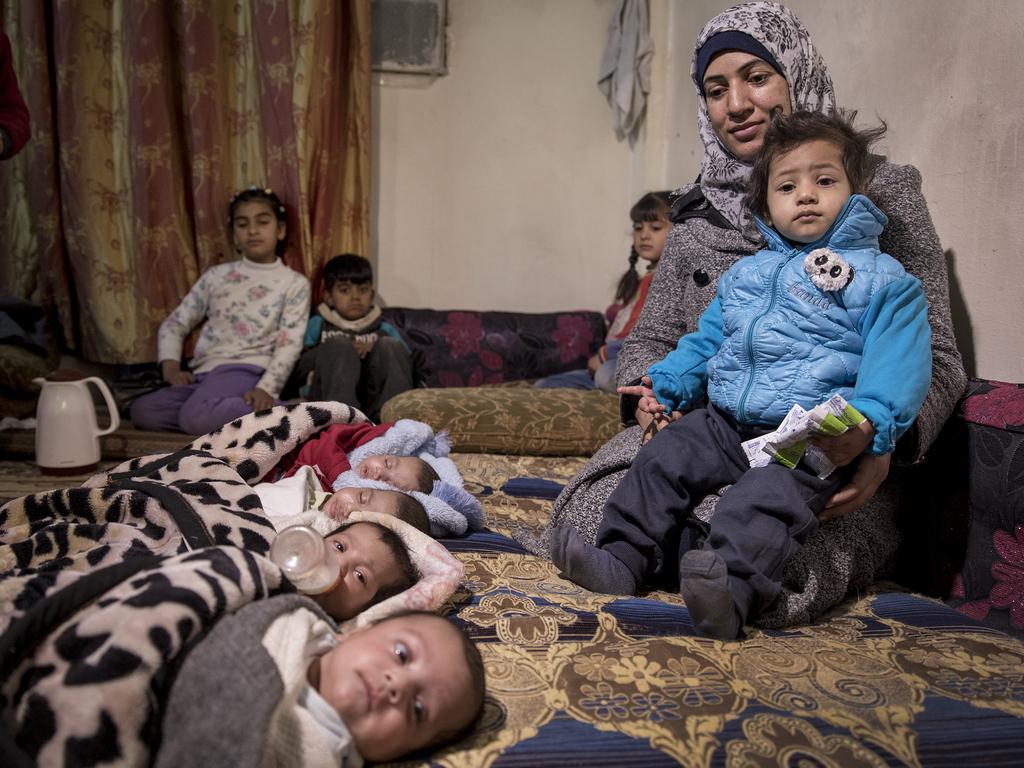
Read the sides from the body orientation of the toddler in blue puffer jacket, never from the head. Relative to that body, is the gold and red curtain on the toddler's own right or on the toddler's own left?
on the toddler's own right

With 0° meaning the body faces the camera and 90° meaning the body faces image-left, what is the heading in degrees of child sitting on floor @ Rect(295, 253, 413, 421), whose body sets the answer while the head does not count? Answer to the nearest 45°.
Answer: approximately 0°

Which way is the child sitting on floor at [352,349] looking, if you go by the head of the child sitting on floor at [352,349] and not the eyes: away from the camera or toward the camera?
toward the camera

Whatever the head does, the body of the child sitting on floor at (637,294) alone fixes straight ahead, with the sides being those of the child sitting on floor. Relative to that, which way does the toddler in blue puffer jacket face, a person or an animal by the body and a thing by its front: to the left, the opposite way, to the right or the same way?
the same way

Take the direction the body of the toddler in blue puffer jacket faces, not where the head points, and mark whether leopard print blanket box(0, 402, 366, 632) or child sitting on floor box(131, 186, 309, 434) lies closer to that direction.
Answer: the leopard print blanket

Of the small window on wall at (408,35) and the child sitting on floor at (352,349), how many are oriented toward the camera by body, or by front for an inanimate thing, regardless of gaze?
2

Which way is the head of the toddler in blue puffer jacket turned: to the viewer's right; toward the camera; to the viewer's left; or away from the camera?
toward the camera

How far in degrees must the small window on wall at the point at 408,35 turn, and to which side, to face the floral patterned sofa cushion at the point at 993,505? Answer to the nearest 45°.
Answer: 0° — it already faces it

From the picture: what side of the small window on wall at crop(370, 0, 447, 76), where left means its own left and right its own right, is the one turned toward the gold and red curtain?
right

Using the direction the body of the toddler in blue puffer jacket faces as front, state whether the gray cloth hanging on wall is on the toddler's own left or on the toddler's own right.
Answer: on the toddler's own right

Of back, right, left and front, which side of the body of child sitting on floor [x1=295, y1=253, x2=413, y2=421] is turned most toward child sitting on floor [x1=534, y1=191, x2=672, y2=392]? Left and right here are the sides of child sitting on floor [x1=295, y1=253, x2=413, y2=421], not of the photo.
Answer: left

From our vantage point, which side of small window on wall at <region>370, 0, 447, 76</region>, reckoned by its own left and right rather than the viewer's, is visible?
front

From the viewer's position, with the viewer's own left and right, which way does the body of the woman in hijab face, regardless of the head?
facing the viewer and to the left of the viewer
